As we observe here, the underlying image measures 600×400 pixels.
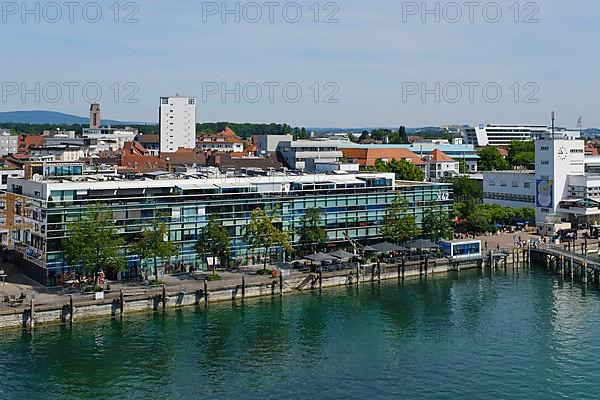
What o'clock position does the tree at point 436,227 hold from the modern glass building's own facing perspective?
The tree is roughly at 10 o'clock from the modern glass building.

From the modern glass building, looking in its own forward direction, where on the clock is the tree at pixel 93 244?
The tree is roughly at 3 o'clock from the modern glass building.

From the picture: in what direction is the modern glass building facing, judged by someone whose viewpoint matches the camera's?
facing the viewer and to the right of the viewer

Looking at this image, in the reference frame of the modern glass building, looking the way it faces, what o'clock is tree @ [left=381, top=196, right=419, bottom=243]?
The tree is roughly at 10 o'clock from the modern glass building.
